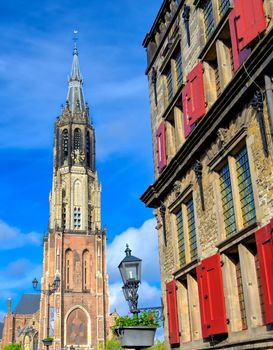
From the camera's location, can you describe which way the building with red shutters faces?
facing the viewer and to the left of the viewer
